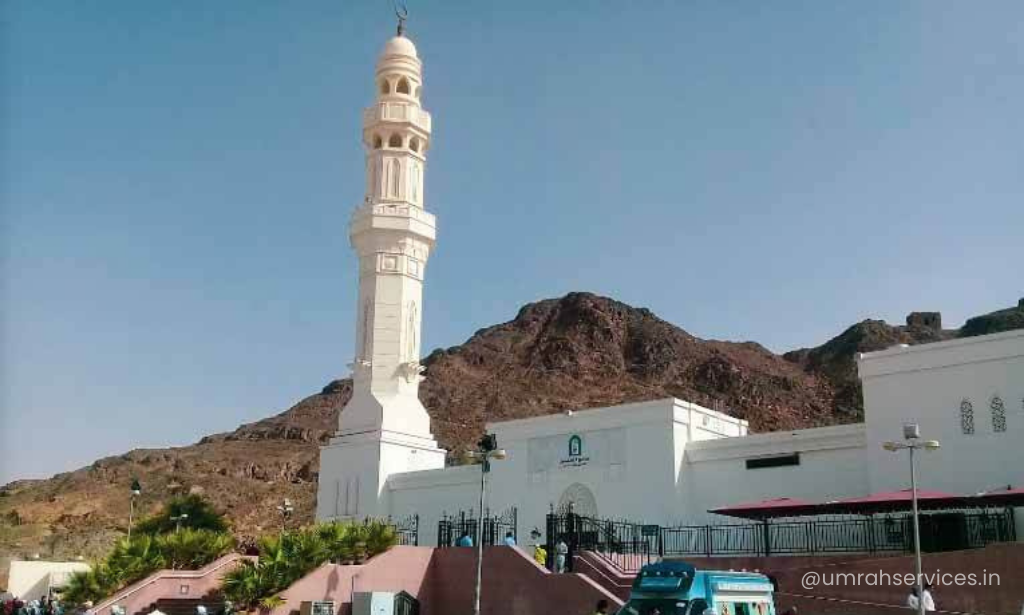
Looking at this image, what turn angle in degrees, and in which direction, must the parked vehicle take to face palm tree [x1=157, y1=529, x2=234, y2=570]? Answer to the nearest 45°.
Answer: approximately 90° to its right

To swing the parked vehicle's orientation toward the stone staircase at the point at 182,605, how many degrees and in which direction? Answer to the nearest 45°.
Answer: approximately 90° to its right

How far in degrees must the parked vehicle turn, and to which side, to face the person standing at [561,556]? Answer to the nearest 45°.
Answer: approximately 135° to its right

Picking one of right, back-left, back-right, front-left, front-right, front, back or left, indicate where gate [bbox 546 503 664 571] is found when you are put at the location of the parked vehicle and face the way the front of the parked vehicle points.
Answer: back-right

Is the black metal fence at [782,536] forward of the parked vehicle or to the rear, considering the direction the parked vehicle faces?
to the rear

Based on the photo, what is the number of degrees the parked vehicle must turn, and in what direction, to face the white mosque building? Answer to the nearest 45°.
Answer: approximately 135° to its right

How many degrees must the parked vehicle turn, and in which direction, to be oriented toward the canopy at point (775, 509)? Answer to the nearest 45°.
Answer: approximately 135° to its right

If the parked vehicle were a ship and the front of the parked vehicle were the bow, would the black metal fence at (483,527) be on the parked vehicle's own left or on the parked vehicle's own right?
on the parked vehicle's own right

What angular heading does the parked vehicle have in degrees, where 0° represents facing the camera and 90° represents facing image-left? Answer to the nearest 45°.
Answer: approximately 45°

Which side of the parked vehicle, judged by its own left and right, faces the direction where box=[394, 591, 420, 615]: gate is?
right
